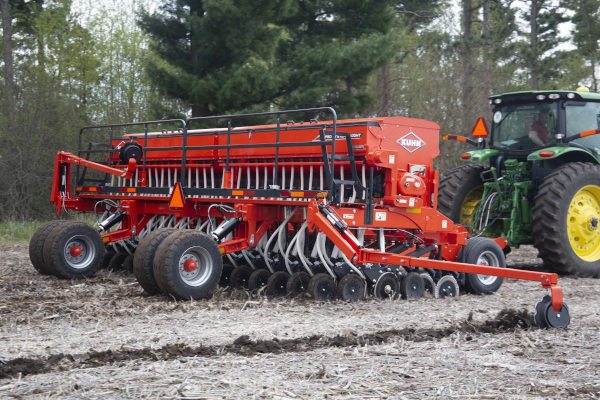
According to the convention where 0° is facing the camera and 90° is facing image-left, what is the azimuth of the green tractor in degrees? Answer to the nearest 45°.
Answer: approximately 225°

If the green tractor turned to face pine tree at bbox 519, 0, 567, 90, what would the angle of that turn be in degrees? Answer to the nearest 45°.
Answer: approximately 45° to its left

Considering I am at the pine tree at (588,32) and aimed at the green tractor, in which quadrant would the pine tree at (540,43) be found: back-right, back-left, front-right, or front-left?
front-right

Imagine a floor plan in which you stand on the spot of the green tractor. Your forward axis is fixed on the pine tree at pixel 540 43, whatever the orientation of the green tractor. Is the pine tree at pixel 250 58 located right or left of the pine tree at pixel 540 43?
left

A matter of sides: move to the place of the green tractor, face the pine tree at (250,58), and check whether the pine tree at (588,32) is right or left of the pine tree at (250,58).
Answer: right

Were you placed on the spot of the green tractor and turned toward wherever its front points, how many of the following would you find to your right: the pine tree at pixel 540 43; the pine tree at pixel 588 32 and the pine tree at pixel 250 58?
0

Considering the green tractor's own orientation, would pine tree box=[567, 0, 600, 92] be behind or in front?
in front

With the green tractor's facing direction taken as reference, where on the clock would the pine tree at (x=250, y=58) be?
The pine tree is roughly at 9 o'clock from the green tractor.
